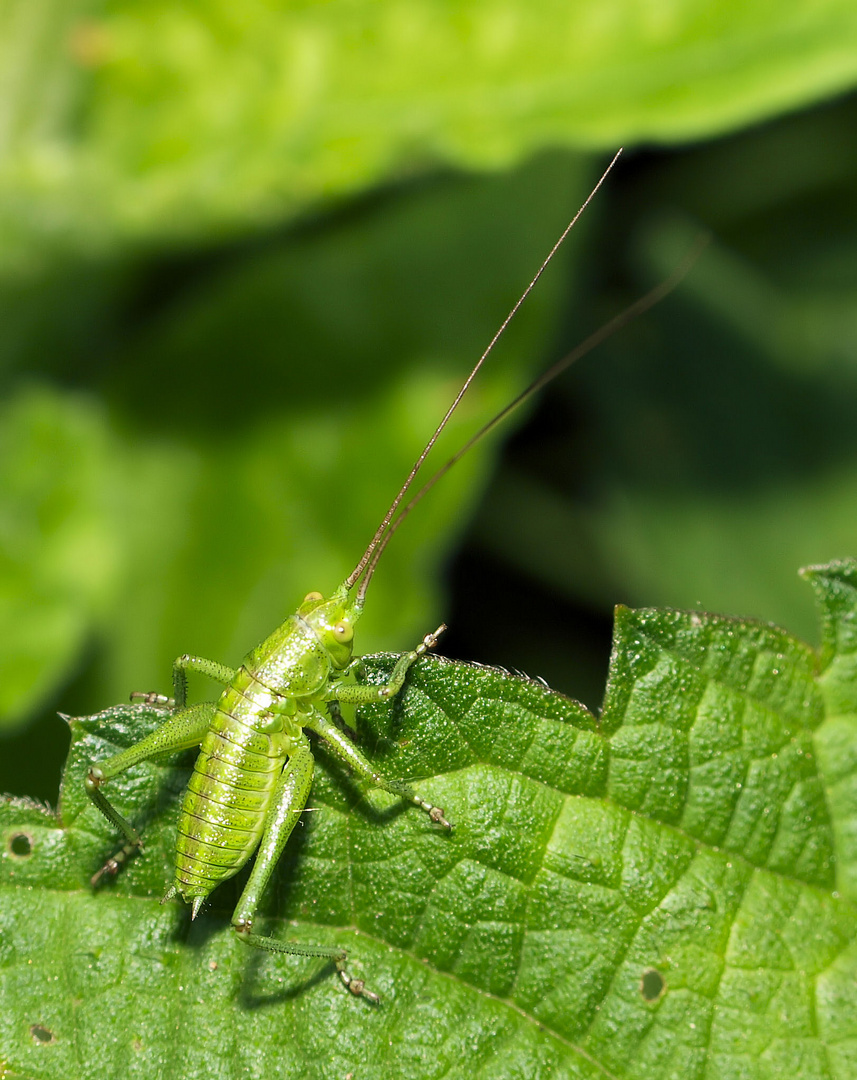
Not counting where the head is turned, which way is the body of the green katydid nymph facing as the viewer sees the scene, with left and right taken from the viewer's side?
facing away from the viewer and to the right of the viewer
